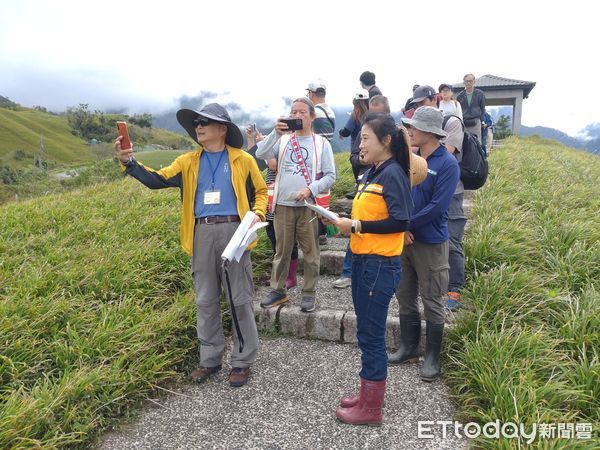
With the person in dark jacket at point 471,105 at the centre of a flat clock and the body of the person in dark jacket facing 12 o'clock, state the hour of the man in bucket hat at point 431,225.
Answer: The man in bucket hat is roughly at 12 o'clock from the person in dark jacket.

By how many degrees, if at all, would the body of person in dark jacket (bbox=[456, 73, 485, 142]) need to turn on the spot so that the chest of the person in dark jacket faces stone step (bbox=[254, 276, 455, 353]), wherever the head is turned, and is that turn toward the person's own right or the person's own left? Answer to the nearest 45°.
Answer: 0° — they already face it

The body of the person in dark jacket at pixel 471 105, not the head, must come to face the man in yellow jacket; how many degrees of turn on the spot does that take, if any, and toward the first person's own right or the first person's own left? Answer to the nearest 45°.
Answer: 0° — they already face them

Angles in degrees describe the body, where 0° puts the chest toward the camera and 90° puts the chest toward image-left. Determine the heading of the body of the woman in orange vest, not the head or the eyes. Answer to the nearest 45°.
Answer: approximately 90°

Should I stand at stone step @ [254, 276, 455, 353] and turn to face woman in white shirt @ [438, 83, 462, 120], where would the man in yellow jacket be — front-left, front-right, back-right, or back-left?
back-left

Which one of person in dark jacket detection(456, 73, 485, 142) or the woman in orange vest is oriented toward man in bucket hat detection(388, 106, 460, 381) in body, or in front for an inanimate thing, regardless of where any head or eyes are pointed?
the person in dark jacket
